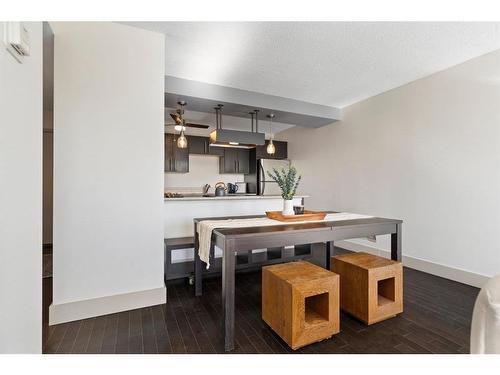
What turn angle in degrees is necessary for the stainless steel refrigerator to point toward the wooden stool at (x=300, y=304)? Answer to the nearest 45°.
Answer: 0° — it already faces it

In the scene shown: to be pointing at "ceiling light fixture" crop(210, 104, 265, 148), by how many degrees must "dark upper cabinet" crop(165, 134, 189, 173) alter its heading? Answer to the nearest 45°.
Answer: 0° — it already faces it

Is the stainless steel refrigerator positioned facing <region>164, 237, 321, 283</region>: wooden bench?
yes

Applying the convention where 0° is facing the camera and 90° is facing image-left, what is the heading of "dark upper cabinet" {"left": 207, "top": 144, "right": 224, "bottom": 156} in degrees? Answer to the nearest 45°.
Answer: approximately 0°

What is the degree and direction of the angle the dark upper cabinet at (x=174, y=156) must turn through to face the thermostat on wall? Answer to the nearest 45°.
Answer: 0° — it already faces it

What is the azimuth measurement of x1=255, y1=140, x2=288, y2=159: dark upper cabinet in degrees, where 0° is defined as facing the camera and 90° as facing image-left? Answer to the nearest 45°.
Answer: approximately 0°

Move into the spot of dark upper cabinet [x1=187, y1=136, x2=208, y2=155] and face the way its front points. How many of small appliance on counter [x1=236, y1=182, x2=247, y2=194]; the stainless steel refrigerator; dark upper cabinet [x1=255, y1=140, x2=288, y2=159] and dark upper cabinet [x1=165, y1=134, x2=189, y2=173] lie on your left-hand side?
3
